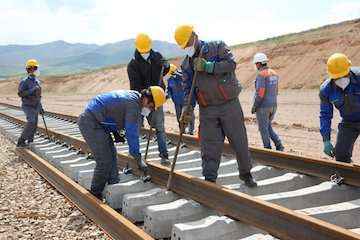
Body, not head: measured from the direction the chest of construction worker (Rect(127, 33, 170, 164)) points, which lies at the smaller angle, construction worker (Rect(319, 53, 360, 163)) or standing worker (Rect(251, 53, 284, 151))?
the construction worker

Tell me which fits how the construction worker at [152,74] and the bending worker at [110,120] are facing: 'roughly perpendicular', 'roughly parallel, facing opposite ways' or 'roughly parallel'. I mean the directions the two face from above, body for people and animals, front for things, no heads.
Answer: roughly perpendicular

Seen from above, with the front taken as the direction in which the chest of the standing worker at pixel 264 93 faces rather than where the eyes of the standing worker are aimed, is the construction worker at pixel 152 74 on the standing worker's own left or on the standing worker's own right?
on the standing worker's own left

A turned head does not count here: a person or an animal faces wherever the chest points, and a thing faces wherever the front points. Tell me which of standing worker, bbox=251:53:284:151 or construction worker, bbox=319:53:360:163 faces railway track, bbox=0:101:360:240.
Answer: the construction worker

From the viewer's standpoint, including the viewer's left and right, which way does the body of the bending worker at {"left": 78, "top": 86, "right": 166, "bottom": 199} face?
facing to the right of the viewer

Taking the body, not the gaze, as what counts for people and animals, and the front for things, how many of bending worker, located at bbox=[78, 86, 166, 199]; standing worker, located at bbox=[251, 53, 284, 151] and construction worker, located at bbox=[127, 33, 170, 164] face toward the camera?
1

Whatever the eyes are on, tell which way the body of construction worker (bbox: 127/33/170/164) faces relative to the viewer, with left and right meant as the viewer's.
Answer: facing the viewer

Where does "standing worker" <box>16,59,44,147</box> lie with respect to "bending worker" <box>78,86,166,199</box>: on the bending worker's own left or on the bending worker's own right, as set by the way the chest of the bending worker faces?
on the bending worker's own left

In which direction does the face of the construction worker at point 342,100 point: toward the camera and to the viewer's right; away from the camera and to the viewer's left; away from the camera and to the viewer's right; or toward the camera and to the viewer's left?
toward the camera and to the viewer's left

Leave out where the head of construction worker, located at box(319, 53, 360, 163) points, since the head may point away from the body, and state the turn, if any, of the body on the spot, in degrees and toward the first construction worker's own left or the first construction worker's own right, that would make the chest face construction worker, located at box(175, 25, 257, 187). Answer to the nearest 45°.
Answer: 0° — they already face them

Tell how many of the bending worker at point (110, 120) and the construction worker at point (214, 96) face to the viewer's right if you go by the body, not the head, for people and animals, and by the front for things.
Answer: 1

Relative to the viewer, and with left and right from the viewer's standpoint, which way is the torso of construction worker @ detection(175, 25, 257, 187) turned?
facing the viewer and to the left of the viewer

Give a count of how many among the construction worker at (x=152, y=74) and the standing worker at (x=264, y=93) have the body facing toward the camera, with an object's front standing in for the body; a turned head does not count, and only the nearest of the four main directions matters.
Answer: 1

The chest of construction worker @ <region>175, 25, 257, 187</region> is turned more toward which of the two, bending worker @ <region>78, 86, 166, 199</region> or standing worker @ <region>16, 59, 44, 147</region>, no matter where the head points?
the bending worker
